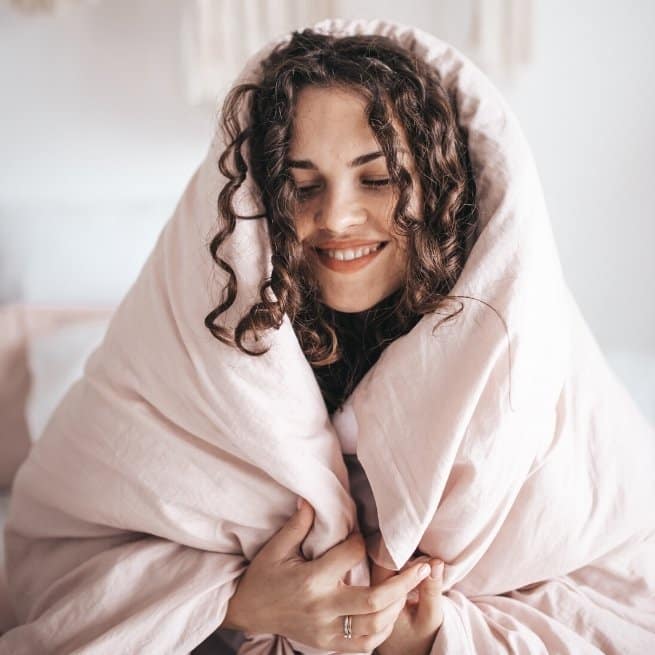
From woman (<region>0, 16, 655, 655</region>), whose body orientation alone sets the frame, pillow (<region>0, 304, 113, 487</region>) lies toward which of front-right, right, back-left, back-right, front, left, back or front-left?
back-right

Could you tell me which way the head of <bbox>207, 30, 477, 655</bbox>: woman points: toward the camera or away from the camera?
toward the camera

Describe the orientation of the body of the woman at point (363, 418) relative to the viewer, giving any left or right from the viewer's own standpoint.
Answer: facing the viewer

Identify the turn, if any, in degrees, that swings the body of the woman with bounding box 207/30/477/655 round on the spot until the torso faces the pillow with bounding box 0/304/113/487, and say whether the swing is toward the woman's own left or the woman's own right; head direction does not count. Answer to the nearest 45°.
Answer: approximately 135° to the woman's own right

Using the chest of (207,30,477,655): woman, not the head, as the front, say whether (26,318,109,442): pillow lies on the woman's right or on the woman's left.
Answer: on the woman's right

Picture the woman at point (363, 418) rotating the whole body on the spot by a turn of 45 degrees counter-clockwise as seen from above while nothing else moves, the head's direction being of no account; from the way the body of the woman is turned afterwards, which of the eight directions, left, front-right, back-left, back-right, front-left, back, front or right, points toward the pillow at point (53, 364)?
back

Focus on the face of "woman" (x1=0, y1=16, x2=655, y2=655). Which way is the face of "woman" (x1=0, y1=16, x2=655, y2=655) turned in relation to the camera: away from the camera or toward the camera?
toward the camera
